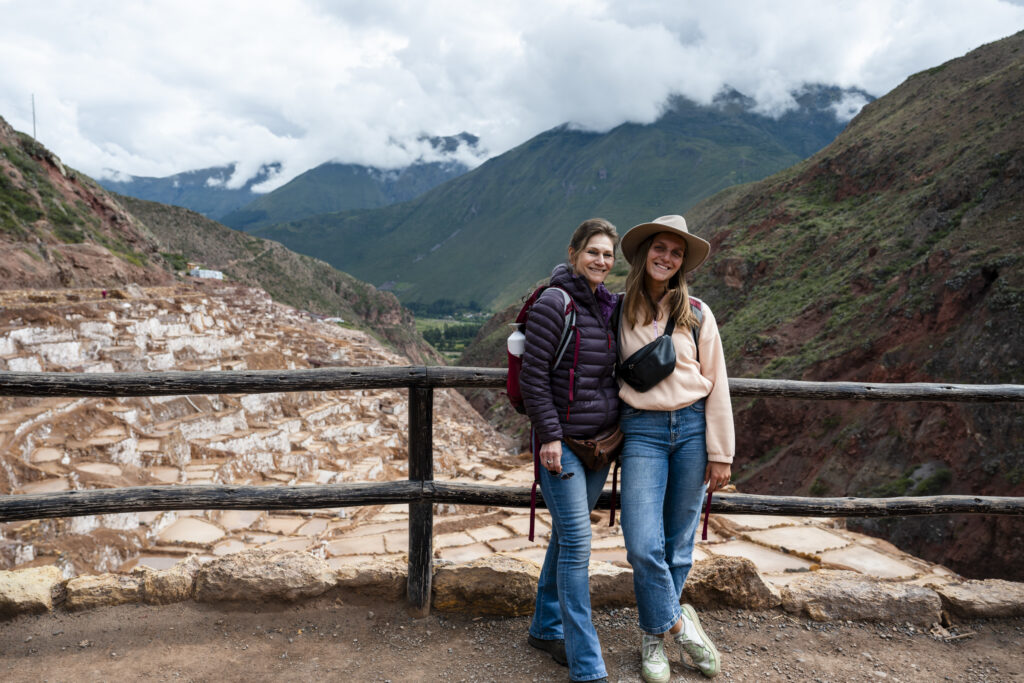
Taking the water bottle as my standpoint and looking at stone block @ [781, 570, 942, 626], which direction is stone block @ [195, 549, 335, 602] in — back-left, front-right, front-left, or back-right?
back-left

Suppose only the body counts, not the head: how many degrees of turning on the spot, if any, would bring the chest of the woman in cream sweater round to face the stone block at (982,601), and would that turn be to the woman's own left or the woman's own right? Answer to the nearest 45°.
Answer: approximately 135° to the woman's own left

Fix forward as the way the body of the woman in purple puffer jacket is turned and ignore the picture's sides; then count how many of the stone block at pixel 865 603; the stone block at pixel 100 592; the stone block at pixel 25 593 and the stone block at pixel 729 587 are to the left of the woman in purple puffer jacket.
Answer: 2

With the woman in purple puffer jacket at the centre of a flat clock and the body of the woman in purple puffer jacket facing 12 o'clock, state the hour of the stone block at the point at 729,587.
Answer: The stone block is roughly at 9 o'clock from the woman in purple puffer jacket.

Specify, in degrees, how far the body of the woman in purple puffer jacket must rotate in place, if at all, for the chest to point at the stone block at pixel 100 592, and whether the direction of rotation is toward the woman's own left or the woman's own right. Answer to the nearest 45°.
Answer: approximately 135° to the woman's own right

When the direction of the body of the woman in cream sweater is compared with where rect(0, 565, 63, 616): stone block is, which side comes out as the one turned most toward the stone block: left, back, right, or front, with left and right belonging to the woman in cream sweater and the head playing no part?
right

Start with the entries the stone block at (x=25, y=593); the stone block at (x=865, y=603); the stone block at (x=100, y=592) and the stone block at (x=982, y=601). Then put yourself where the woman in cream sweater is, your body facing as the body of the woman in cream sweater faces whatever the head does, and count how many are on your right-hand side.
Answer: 2

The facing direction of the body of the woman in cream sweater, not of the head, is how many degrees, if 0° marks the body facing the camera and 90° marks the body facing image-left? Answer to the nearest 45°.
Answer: approximately 0°
